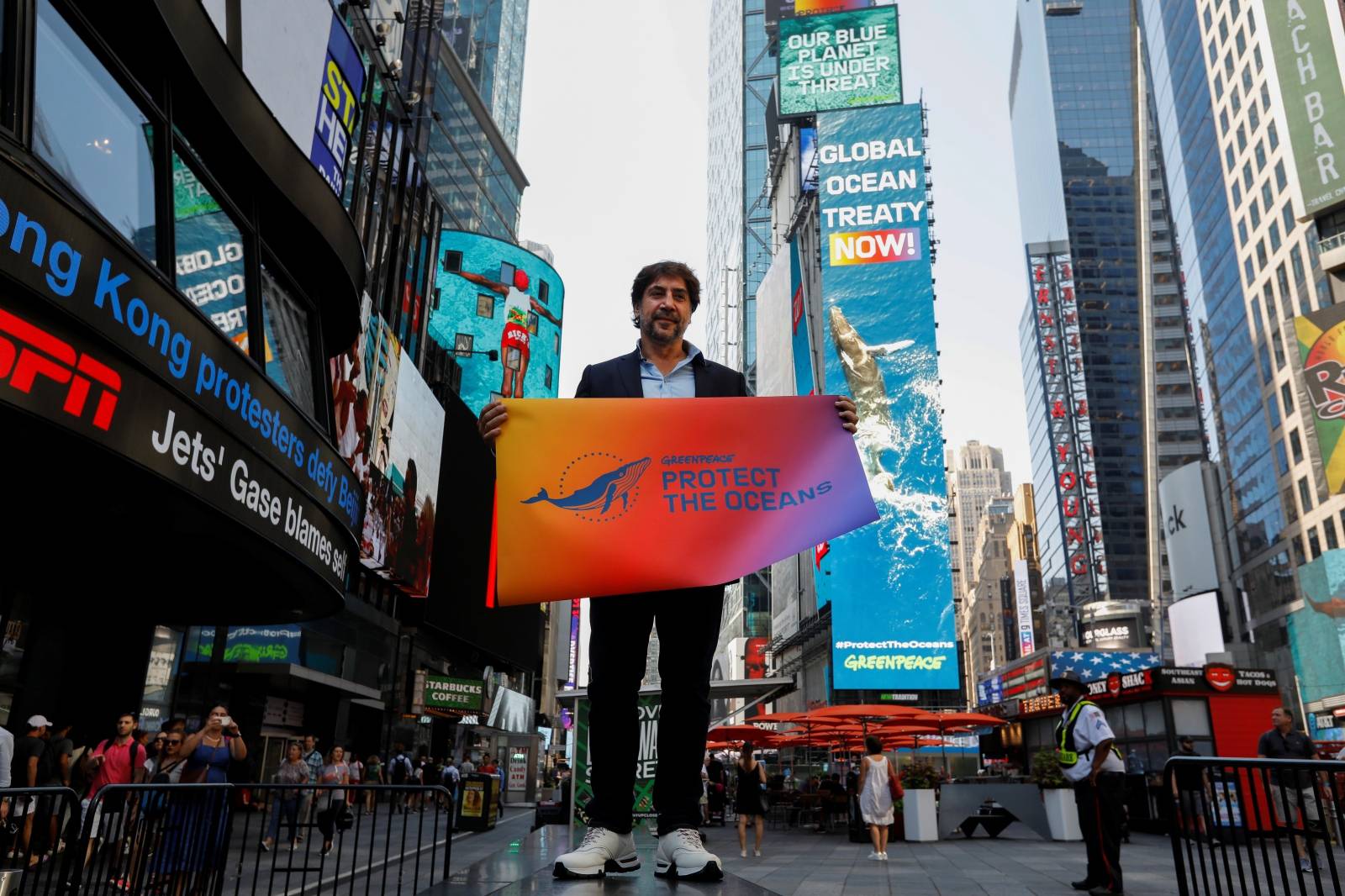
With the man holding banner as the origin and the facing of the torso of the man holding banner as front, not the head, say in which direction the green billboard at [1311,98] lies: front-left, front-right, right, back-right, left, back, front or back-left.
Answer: back-left

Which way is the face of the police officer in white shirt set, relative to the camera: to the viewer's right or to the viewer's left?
to the viewer's left

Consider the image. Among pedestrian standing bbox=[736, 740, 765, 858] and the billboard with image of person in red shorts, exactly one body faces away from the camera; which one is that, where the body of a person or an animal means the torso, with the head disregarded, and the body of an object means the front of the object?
the pedestrian standing

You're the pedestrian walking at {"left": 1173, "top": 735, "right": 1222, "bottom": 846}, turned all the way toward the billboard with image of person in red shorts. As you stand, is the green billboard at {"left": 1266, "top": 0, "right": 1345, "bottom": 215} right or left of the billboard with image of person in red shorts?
right

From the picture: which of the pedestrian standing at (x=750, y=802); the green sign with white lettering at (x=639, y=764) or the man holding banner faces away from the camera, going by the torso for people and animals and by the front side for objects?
the pedestrian standing

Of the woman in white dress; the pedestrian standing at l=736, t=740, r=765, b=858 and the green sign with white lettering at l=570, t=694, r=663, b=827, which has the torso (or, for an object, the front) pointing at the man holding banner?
the green sign with white lettering

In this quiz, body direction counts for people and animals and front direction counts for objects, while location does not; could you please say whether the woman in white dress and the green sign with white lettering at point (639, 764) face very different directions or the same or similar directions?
very different directions

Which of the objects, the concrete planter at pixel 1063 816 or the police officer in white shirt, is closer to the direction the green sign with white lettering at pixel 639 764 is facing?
the police officer in white shirt

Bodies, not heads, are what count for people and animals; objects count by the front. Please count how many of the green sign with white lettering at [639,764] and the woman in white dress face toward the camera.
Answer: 1

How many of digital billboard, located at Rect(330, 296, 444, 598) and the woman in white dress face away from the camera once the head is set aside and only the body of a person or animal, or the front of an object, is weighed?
1
